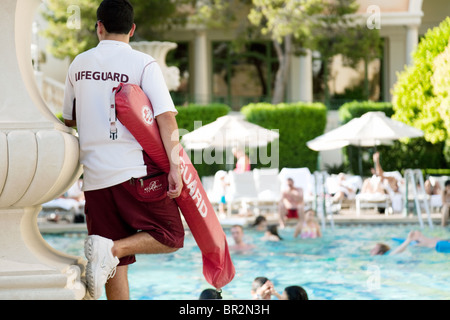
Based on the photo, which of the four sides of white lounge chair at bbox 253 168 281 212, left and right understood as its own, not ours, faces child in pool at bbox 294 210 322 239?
front

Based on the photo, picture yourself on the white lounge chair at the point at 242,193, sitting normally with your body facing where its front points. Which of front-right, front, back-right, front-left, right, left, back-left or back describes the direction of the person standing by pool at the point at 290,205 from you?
front-left

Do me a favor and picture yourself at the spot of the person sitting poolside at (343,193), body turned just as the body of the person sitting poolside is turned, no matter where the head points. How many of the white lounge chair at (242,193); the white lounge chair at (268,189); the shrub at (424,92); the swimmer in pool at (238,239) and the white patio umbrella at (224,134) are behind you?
1

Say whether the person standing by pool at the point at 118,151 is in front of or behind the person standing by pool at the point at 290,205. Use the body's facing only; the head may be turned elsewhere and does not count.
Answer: in front

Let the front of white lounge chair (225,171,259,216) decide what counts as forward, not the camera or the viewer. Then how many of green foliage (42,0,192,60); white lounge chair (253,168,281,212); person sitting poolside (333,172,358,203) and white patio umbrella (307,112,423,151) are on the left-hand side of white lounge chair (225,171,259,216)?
3

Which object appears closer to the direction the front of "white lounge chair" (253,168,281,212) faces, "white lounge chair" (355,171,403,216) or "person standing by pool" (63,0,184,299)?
the person standing by pool

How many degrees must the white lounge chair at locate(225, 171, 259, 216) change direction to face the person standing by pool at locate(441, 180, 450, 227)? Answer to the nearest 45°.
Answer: approximately 90° to its left

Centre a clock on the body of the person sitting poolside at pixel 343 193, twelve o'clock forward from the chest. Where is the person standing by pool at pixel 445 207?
The person standing by pool is roughly at 9 o'clock from the person sitting poolside.

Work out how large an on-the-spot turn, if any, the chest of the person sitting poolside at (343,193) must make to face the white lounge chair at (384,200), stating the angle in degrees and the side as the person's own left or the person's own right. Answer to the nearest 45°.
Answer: approximately 90° to the person's own left

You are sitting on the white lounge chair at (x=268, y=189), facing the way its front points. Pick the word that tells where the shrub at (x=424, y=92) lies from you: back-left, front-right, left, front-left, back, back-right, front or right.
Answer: back-left

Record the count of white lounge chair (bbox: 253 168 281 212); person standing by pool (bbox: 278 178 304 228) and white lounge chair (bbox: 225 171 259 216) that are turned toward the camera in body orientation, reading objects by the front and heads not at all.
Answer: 3

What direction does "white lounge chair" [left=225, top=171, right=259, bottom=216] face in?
toward the camera

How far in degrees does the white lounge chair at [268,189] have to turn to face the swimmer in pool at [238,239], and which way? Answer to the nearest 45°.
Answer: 0° — it already faces them

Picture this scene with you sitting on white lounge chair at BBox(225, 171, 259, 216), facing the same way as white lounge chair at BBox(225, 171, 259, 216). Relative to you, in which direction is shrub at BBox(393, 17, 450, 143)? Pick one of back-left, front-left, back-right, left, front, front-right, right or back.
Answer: back-left

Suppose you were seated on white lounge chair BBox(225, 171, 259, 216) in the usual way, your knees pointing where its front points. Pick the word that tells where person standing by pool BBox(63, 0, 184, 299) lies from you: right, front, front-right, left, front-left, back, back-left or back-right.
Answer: front

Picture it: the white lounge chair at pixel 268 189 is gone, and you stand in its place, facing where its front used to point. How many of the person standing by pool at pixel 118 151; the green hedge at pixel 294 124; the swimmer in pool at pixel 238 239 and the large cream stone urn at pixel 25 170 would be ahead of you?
3

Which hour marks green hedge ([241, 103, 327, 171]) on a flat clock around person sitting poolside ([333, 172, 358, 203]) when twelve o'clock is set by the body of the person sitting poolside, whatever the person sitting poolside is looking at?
The green hedge is roughly at 4 o'clock from the person sitting poolside.

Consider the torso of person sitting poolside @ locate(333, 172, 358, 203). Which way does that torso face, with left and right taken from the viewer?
facing the viewer and to the left of the viewer

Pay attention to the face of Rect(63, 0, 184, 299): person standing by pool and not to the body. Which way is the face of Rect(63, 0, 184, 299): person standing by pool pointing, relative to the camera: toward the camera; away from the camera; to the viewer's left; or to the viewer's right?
away from the camera
